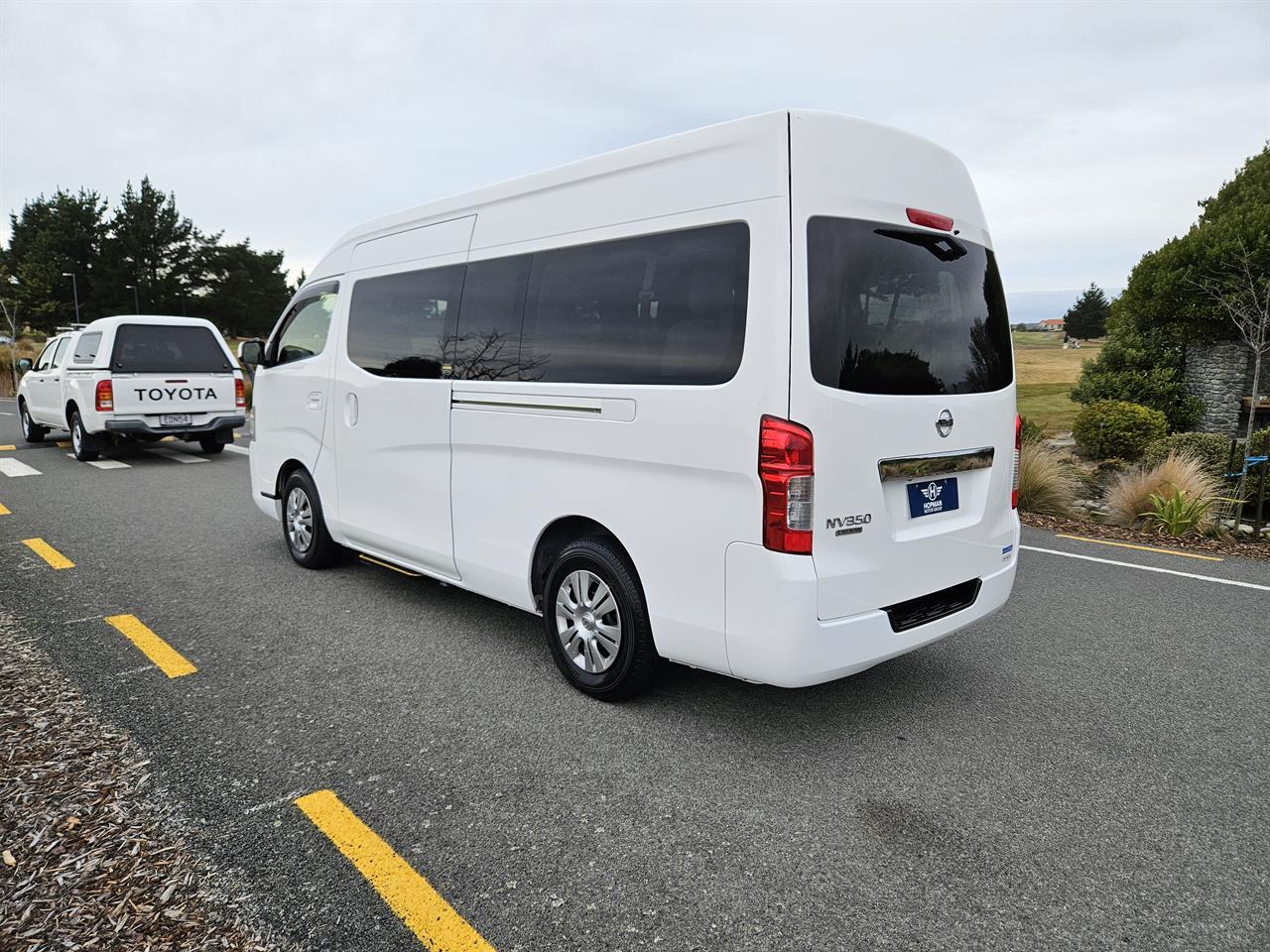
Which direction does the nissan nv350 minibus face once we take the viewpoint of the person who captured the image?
facing away from the viewer and to the left of the viewer

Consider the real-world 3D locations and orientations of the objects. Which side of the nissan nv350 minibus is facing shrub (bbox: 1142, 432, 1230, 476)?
right

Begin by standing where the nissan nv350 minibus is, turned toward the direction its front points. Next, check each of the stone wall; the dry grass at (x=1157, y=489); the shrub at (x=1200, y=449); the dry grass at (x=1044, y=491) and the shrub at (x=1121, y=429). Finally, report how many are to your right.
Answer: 5

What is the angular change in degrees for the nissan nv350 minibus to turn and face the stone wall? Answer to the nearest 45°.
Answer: approximately 90° to its right

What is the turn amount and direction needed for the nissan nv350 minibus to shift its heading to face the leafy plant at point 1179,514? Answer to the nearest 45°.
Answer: approximately 90° to its right

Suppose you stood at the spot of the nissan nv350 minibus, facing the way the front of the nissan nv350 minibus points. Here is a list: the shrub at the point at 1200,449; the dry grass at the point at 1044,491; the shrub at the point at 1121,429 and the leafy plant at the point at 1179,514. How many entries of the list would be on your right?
4

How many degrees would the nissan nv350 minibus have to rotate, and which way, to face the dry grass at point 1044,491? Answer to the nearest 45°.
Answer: approximately 90° to its right

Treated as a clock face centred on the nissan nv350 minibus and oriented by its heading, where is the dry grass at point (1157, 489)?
The dry grass is roughly at 3 o'clock from the nissan nv350 minibus.

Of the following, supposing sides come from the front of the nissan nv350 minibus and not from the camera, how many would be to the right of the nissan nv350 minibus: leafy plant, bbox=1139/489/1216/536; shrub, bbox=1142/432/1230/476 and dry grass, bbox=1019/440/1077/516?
3

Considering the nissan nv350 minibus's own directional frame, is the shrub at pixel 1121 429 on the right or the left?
on its right
